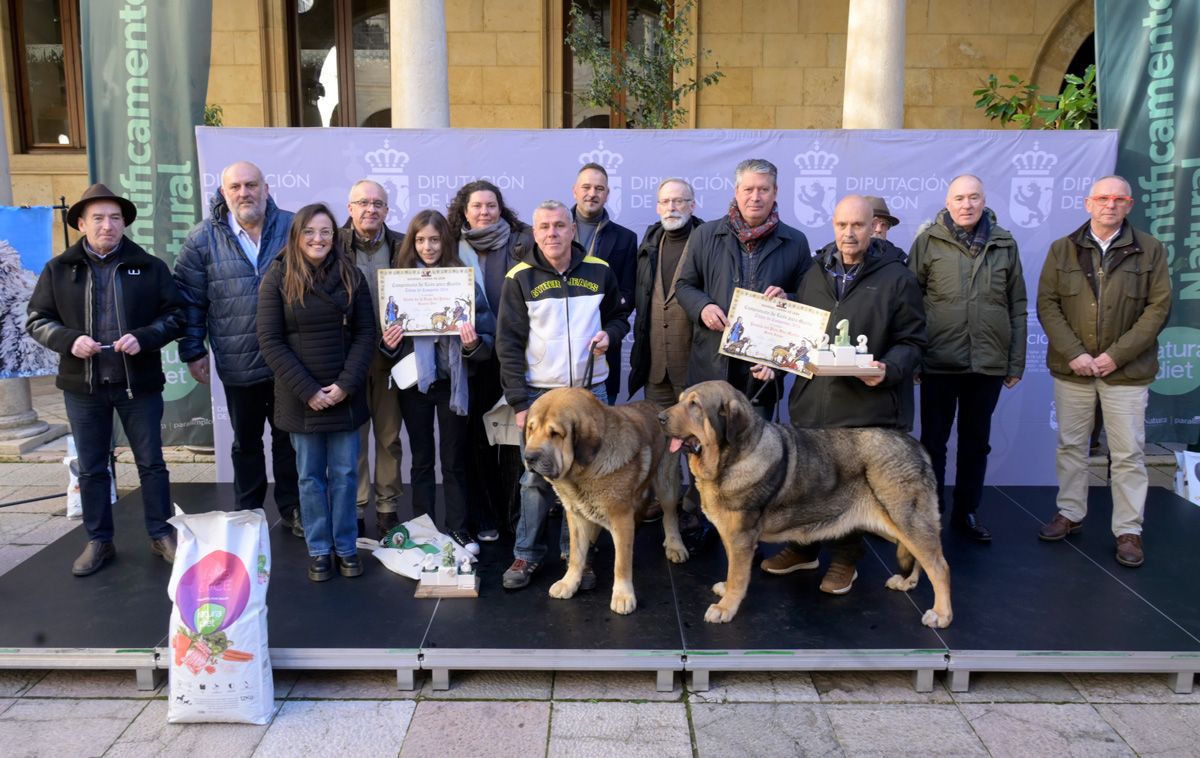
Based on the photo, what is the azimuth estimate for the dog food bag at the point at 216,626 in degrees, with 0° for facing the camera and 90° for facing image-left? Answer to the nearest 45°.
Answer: approximately 0°

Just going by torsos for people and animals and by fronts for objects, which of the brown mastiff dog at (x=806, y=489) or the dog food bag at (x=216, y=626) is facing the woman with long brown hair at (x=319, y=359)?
the brown mastiff dog

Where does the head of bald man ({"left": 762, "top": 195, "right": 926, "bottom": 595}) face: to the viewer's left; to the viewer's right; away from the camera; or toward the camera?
toward the camera

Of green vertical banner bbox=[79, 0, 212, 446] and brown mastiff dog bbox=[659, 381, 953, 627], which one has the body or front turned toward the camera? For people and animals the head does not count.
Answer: the green vertical banner

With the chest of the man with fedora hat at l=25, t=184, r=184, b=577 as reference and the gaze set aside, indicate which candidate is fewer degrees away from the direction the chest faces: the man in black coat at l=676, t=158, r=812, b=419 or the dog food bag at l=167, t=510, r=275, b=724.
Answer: the dog food bag

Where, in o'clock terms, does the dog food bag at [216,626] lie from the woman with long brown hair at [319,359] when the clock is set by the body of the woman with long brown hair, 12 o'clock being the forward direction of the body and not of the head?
The dog food bag is roughly at 1 o'clock from the woman with long brown hair.

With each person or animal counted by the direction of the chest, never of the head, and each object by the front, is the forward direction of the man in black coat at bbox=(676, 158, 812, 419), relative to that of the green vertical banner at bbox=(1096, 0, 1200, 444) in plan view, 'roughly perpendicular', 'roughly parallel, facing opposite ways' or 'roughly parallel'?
roughly parallel

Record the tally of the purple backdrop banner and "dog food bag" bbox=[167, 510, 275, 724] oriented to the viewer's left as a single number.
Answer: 0

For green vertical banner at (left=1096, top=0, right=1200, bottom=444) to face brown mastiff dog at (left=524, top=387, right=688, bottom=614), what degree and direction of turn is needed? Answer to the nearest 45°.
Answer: approximately 45° to its right

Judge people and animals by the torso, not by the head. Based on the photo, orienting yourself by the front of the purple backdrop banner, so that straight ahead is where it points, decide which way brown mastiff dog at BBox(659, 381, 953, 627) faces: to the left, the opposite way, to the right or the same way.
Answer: to the right

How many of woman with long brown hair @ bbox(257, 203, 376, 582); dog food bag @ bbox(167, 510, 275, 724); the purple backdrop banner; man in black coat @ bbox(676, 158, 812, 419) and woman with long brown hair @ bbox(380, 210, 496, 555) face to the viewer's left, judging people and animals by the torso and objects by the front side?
0

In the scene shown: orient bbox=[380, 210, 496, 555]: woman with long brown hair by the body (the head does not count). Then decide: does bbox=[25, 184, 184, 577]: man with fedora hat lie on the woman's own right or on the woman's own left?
on the woman's own right

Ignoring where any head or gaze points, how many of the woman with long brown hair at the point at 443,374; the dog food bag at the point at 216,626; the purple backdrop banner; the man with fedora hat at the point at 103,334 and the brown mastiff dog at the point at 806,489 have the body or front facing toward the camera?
4

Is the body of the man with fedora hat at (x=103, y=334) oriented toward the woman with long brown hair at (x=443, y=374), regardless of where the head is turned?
no

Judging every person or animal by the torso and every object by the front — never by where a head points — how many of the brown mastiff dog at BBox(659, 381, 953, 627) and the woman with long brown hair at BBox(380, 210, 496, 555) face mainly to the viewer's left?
1

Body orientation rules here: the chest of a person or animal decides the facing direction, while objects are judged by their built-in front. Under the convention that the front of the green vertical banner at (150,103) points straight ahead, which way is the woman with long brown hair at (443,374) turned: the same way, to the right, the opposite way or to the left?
the same way

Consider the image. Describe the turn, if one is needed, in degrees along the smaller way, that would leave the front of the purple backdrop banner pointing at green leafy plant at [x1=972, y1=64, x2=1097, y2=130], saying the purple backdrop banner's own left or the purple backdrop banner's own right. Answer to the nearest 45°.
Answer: approximately 135° to the purple backdrop banner's own left

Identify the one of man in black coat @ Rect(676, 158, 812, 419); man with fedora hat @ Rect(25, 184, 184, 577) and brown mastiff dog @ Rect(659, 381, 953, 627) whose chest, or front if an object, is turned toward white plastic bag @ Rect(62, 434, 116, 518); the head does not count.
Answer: the brown mastiff dog

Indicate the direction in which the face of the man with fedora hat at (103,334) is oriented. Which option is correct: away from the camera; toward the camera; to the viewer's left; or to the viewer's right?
toward the camera

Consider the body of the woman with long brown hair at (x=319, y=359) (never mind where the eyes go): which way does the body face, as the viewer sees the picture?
toward the camera

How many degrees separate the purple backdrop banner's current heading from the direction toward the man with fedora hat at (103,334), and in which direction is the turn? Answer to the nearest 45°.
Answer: approximately 45° to its right

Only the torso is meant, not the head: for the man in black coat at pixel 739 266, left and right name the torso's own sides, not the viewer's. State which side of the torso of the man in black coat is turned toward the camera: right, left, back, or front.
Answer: front

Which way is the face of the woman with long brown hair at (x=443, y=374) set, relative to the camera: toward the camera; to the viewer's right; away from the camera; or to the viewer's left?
toward the camera

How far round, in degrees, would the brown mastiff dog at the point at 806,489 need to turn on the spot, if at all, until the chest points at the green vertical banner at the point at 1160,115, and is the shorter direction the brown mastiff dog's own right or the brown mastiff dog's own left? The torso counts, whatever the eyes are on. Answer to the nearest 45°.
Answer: approximately 135° to the brown mastiff dog's own right

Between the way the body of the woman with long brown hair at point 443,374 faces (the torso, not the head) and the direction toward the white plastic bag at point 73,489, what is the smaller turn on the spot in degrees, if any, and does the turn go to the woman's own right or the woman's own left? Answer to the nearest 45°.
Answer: approximately 135° to the woman's own right
